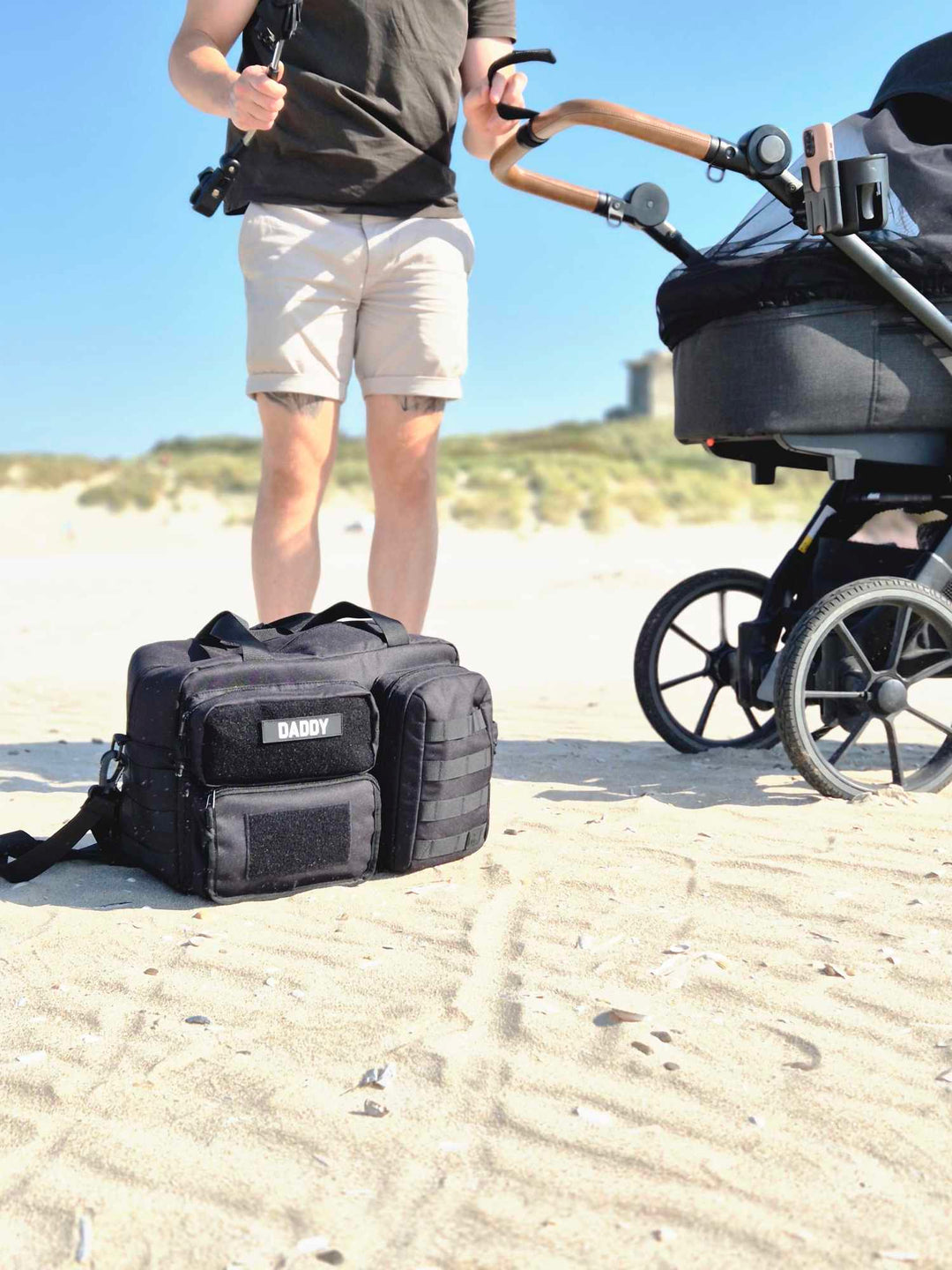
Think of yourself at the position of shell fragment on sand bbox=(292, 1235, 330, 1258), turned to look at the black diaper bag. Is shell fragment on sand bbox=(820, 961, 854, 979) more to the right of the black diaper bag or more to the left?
right

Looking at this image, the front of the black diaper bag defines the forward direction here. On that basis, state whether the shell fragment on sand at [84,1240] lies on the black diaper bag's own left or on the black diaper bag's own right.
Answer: on the black diaper bag's own right

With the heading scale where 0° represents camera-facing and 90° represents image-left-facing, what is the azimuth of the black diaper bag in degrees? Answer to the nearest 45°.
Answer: approximately 315°

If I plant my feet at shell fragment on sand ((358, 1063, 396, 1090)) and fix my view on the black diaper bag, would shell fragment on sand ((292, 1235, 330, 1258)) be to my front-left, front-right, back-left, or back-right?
back-left

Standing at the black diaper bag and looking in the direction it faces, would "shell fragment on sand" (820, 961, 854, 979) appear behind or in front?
in front

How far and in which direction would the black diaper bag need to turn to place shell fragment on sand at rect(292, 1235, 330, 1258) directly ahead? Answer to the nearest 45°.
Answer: approximately 45° to its right

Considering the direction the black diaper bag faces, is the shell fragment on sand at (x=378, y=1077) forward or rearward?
forward
